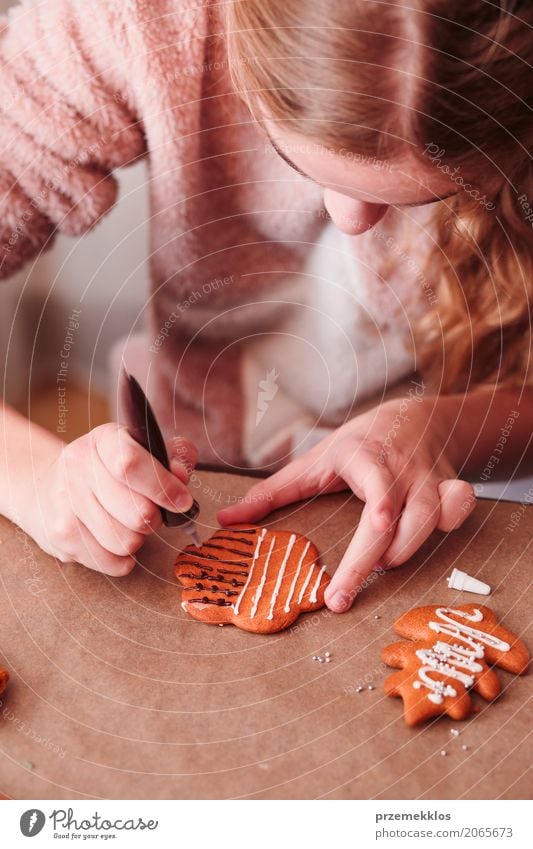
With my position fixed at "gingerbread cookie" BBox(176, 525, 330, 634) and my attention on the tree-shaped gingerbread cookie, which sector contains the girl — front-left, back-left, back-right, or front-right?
back-left

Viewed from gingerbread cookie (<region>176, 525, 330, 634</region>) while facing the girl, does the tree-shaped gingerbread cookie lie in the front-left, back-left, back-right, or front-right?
back-right

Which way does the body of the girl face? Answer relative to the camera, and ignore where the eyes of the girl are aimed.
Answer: toward the camera
